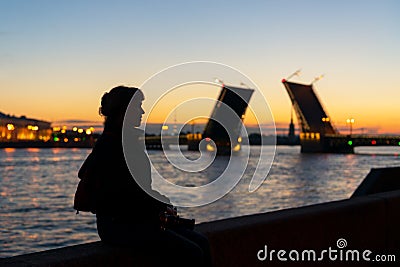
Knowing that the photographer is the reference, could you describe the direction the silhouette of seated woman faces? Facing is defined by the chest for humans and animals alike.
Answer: facing to the right of the viewer
